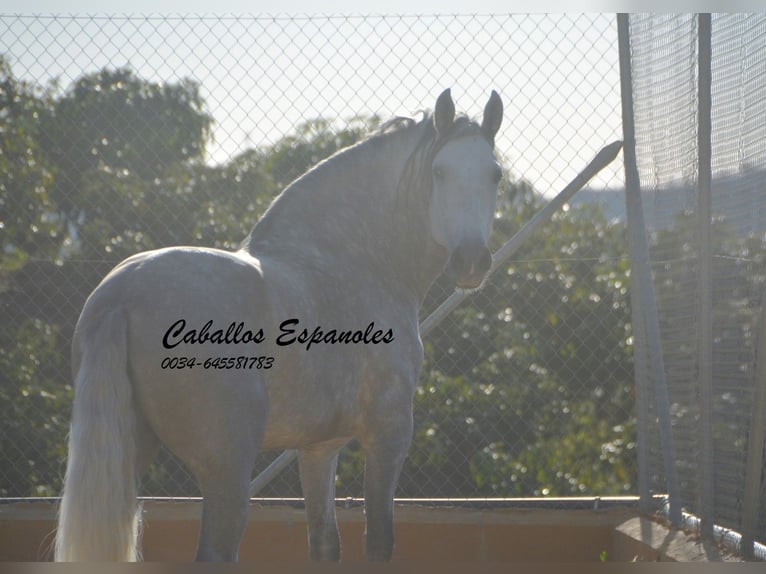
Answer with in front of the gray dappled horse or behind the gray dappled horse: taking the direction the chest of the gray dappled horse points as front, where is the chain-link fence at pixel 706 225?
in front

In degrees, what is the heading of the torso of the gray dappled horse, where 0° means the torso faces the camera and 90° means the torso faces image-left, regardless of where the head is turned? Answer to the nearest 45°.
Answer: approximately 225°

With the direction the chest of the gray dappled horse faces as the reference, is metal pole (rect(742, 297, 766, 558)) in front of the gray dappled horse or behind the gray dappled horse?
in front

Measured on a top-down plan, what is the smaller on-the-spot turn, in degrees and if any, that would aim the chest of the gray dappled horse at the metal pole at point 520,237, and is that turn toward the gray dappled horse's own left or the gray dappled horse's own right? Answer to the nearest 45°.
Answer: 0° — it already faces it
